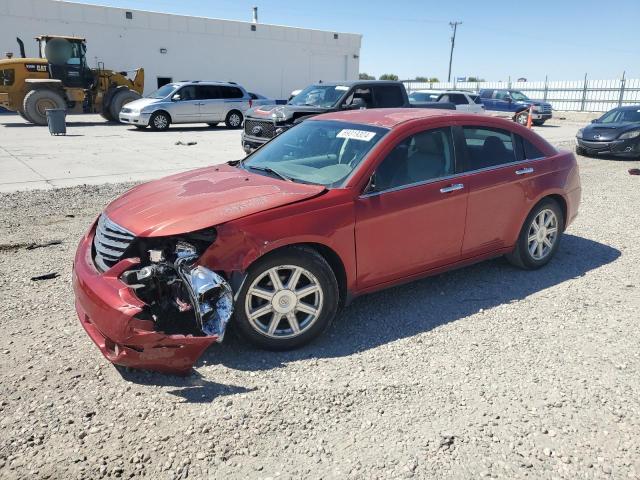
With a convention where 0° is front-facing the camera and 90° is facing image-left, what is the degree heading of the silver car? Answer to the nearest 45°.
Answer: approximately 45°

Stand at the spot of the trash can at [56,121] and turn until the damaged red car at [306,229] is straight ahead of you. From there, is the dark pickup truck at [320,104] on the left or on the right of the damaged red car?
left

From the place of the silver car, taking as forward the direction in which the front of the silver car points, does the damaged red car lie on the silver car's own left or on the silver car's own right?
on the silver car's own left

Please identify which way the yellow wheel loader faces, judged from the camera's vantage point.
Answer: facing to the right of the viewer

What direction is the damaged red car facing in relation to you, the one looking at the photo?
facing the viewer and to the left of the viewer

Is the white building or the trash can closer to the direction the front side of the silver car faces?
the trash can

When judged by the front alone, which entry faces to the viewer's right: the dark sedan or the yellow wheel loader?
the yellow wheel loader

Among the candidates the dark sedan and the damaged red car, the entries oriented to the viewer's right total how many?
0
